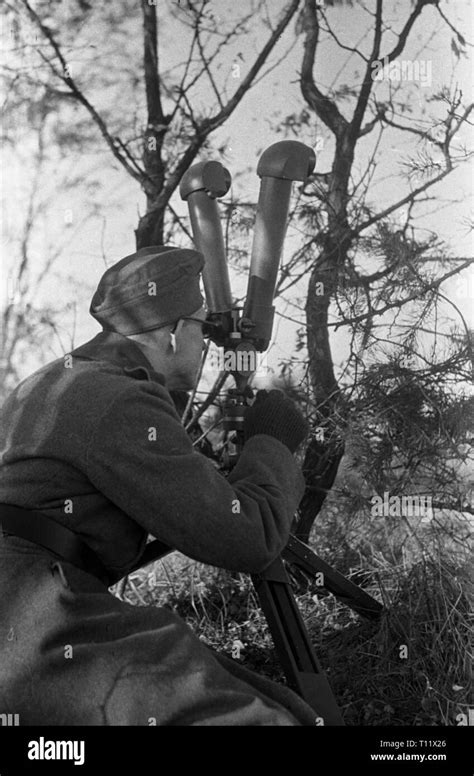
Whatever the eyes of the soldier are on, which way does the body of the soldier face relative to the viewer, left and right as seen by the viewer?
facing away from the viewer and to the right of the viewer

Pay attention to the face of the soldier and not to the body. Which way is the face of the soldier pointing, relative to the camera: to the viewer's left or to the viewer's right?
to the viewer's right
